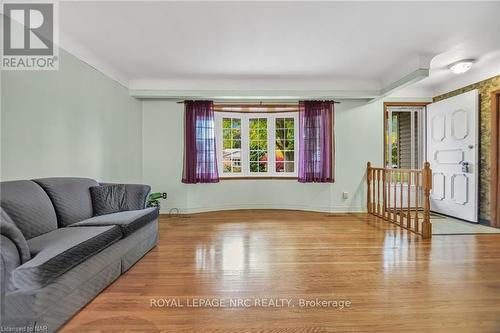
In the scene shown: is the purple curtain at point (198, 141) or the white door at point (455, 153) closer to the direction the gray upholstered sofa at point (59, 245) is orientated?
the white door

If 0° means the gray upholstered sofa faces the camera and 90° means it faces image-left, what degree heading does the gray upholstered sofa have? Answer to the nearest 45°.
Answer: approximately 315°

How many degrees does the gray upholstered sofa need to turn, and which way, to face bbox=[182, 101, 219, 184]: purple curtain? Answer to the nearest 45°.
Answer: approximately 90° to its left

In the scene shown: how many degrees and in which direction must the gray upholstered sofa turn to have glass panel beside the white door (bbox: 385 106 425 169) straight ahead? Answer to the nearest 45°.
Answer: approximately 45° to its left

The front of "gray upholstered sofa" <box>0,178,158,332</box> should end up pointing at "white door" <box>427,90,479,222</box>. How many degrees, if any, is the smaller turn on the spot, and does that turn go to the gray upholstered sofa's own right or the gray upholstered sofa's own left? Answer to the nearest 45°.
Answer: approximately 45° to the gray upholstered sofa's own left

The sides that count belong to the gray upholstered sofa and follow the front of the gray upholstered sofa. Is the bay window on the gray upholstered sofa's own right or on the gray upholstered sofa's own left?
on the gray upholstered sofa's own left

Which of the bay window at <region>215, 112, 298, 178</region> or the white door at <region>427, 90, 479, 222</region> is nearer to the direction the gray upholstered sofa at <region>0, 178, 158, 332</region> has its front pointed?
the white door

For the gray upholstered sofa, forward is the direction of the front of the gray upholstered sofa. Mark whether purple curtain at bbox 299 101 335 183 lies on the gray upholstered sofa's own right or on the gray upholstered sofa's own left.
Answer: on the gray upholstered sofa's own left
